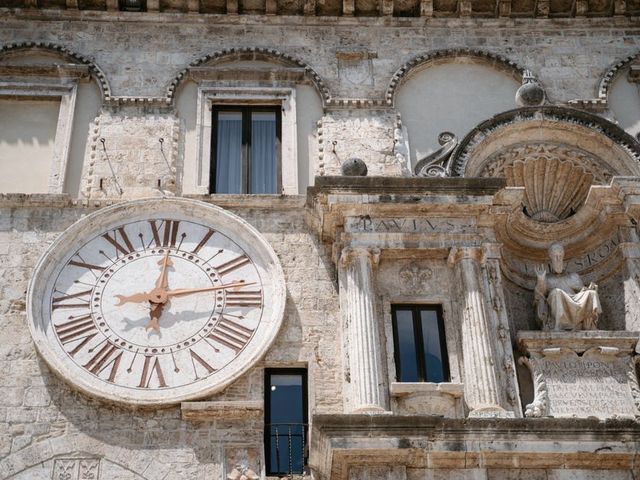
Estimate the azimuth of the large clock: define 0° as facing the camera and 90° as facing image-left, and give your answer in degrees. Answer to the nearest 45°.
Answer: approximately 0°

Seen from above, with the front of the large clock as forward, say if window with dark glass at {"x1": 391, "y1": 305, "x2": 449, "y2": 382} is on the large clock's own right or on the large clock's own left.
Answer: on the large clock's own left

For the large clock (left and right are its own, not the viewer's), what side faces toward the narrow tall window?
left
